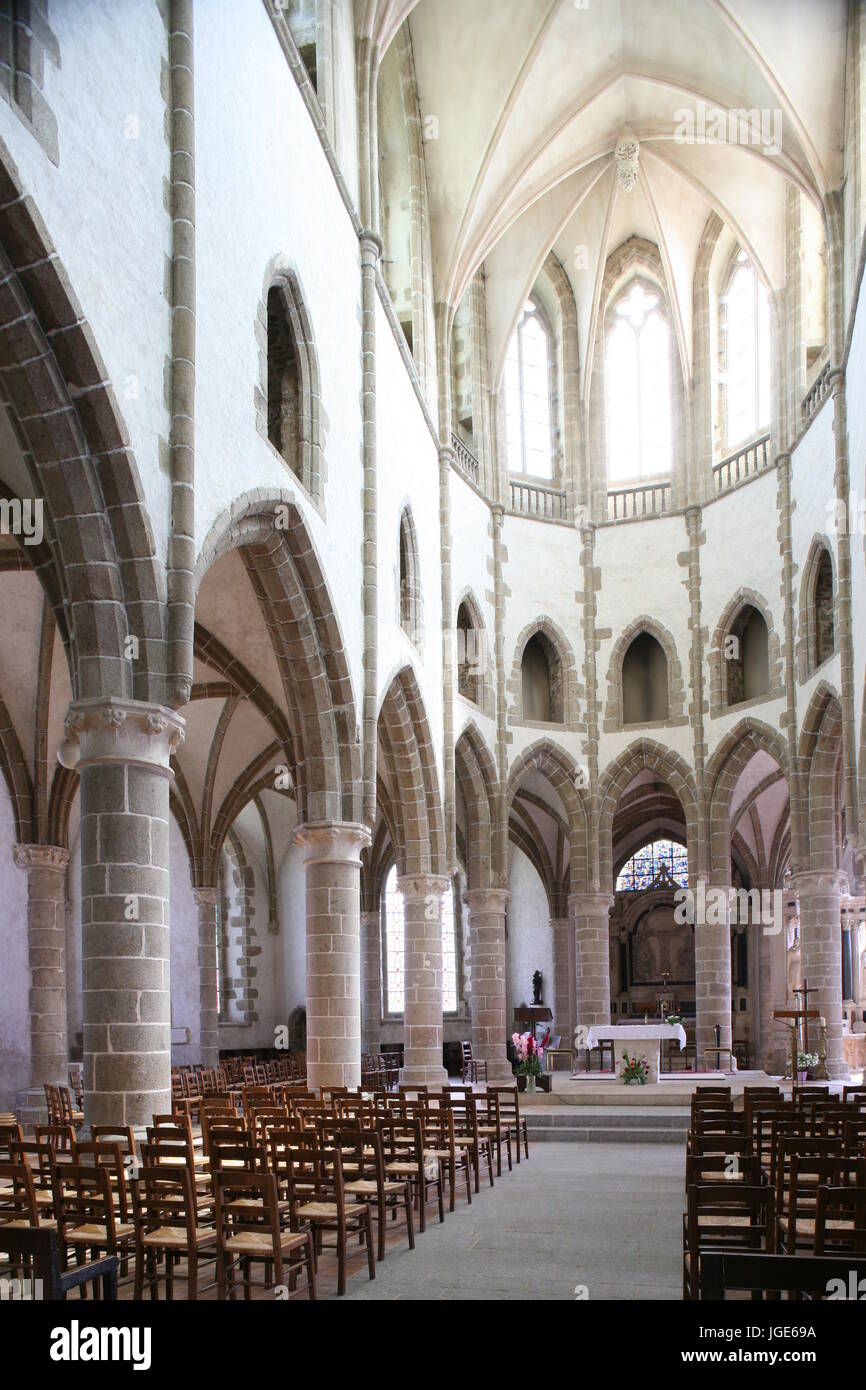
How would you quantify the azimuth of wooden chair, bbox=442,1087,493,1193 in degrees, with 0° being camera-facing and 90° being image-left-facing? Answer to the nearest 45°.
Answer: approximately 225°

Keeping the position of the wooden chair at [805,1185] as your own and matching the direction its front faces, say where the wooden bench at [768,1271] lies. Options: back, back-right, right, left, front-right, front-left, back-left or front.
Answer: back

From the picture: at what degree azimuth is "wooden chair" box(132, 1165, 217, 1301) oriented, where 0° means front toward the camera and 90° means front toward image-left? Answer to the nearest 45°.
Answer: approximately 225°

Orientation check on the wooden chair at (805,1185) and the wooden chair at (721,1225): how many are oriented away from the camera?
2

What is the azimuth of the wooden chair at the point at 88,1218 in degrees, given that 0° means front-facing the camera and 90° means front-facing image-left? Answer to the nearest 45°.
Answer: approximately 225°

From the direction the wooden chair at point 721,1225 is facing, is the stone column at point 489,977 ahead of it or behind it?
ahead

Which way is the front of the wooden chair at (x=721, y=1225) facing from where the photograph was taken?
facing away from the viewer

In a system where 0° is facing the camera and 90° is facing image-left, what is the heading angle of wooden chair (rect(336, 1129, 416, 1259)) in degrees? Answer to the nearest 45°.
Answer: approximately 225°

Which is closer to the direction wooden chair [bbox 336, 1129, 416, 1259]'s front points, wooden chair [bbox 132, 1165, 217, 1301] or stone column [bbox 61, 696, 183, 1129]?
the stone column

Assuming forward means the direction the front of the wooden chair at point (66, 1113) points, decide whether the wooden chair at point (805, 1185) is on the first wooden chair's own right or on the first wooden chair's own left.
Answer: on the first wooden chair's own right

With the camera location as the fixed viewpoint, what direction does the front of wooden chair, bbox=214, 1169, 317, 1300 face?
facing away from the viewer and to the right of the viewer
